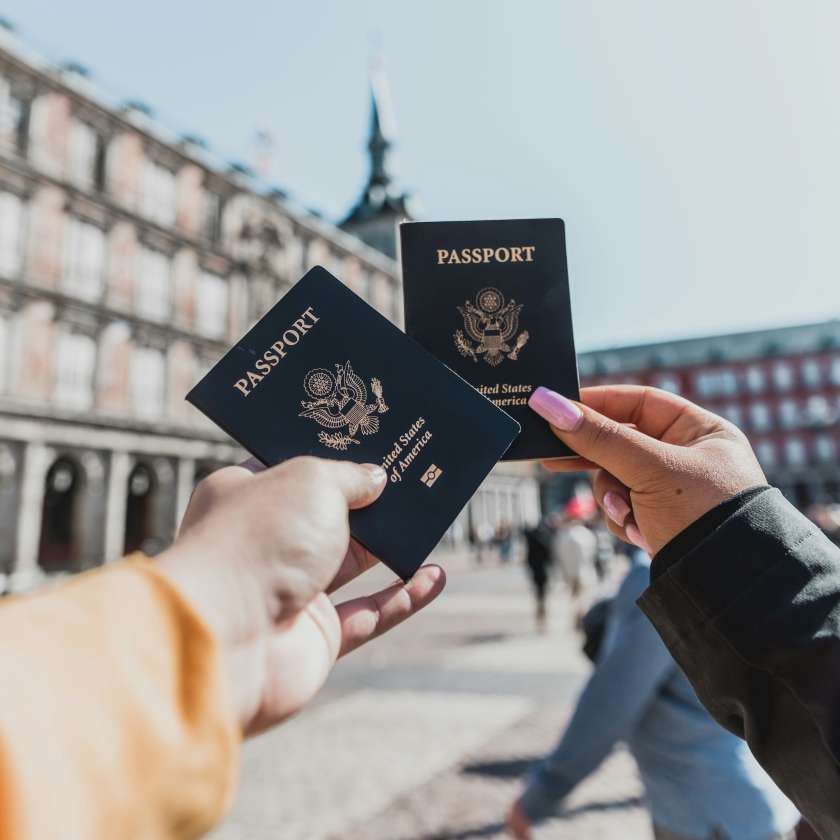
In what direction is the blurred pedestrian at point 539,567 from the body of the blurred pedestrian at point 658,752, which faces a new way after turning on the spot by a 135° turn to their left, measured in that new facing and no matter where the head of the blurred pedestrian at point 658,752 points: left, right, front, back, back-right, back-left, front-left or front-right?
back-left

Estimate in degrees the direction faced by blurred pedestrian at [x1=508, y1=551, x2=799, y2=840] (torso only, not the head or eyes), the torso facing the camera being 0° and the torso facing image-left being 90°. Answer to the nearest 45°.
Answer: approximately 90°

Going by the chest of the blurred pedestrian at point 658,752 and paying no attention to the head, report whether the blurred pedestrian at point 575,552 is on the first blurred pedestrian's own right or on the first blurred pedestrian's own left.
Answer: on the first blurred pedestrian's own right

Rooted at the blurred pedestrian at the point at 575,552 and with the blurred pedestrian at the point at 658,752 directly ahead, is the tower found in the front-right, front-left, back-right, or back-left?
back-right

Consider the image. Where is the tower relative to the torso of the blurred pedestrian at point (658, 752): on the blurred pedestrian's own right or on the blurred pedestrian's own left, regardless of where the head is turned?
on the blurred pedestrian's own right
